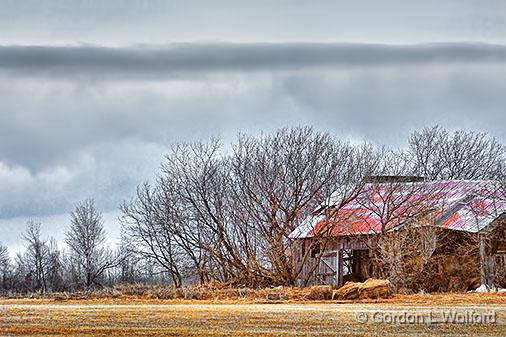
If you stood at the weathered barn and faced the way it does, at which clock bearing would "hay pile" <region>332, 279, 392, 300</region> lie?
The hay pile is roughly at 12 o'clock from the weathered barn.

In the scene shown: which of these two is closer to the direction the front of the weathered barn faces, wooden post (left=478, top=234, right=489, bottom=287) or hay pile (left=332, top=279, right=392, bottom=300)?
the hay pile
